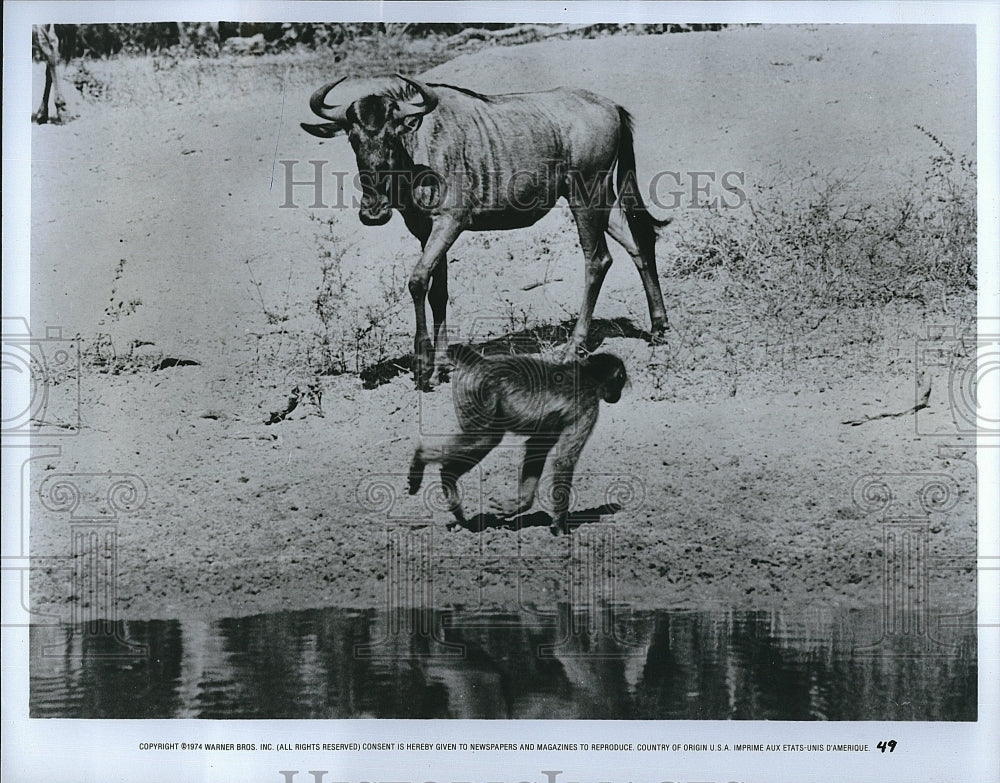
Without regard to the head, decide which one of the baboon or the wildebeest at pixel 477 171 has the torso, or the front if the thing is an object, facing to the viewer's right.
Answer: the baboon

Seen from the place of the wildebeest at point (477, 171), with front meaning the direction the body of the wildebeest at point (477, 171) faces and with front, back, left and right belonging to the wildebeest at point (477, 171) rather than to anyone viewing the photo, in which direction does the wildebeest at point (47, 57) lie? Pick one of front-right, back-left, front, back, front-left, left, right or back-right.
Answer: front-right

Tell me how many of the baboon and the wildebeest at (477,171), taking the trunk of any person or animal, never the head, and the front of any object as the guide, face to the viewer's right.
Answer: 1

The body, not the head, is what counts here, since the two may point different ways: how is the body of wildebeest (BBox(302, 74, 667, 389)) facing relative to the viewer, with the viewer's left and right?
facing the viewer and to the left of the viewer

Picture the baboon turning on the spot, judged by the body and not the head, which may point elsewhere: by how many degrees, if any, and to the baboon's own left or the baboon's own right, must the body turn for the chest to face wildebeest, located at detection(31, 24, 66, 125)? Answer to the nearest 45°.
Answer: approximately 180°

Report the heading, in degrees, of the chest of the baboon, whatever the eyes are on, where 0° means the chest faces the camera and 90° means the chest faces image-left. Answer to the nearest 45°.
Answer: approximately 270°
